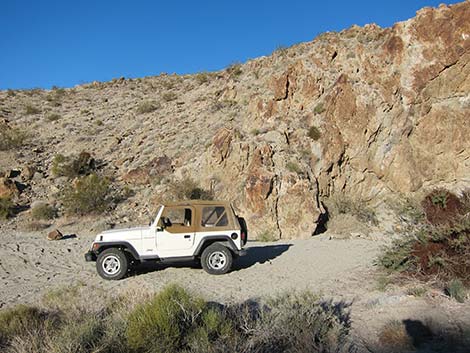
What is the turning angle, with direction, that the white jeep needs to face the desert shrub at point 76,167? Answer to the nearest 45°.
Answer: approximately 90° to its right

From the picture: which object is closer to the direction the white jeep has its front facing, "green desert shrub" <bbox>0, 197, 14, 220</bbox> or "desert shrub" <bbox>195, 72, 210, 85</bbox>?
the green desert shrub

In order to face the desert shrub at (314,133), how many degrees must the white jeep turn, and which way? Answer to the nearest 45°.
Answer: approximately 135° to its right

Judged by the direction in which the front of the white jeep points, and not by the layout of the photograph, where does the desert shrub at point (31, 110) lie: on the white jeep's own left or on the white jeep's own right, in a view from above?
on the white jeep's own right

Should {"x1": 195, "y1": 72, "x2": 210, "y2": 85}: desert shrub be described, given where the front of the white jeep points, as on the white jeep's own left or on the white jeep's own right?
on the white jeep's own right

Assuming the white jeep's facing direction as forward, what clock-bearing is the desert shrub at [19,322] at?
The desert shrub is roughly at 10 o'clock from the white jeep.

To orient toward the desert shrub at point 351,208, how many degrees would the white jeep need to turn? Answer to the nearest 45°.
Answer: approximately 135° to its right

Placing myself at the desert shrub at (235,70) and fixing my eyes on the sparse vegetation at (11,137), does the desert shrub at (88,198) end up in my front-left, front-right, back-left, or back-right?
front-left

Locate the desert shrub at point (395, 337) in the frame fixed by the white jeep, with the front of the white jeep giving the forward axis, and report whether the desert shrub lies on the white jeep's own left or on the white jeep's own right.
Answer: on the white jeep's own left

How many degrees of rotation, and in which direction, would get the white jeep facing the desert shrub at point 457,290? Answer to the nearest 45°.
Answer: approximately 135° to its left

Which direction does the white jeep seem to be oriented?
to the viewer's left

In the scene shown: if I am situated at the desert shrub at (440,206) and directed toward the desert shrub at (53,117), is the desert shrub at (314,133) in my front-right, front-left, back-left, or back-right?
front-right

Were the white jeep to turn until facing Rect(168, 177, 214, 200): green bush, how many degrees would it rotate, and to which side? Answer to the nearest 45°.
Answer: approximately 90° to its right

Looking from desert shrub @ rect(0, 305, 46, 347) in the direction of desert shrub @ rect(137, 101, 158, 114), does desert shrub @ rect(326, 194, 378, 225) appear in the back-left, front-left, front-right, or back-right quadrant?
front-right

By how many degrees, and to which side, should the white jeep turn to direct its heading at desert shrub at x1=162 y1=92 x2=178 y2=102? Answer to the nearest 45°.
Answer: approximately 90° to its right

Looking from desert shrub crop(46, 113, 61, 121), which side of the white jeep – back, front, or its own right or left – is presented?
right
